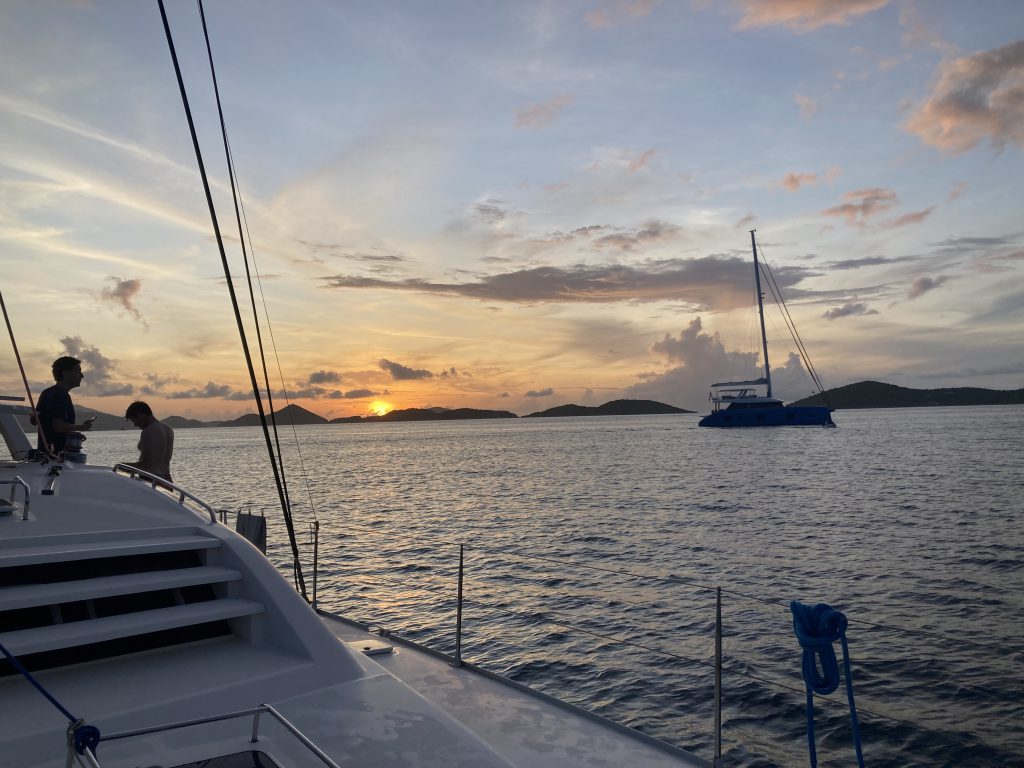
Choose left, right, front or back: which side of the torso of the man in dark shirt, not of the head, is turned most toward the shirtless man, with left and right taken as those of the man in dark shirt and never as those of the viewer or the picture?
front

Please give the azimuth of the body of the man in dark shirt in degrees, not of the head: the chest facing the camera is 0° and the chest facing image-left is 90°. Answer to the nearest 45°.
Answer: approximately 270°

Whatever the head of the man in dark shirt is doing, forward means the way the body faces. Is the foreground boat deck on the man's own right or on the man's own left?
on the man's own right

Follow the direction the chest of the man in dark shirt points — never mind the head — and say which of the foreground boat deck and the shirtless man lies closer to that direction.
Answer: the shirtless man
